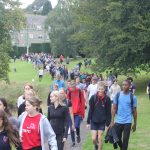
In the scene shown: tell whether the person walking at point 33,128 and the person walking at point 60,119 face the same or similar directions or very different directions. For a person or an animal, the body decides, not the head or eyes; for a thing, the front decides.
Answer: same or similar directions

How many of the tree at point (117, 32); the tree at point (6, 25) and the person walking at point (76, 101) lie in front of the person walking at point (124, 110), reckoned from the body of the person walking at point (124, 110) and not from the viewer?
0

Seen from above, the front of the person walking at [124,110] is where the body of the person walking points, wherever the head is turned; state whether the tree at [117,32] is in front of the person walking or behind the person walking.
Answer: behind

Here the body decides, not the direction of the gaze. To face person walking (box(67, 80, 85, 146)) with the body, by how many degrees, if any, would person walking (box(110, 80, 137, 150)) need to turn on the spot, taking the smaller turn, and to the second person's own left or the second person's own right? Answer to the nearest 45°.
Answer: approximately 135° to the second person's own right

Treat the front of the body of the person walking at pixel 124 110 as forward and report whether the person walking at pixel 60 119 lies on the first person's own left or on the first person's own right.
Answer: on the first person's own right

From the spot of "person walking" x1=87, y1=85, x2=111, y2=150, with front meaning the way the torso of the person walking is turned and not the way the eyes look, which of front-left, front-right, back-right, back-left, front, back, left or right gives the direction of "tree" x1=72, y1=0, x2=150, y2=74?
back

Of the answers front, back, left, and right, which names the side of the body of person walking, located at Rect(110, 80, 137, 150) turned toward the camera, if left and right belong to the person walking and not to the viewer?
front

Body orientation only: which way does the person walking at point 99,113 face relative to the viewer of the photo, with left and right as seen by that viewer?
facing the viewer

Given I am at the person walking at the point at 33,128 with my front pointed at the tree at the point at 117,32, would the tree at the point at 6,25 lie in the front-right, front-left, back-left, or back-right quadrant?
front-left

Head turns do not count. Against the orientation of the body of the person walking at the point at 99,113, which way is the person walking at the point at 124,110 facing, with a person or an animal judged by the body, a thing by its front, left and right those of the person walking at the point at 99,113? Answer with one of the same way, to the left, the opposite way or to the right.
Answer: the same way

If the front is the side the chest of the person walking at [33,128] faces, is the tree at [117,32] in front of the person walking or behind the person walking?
behind
